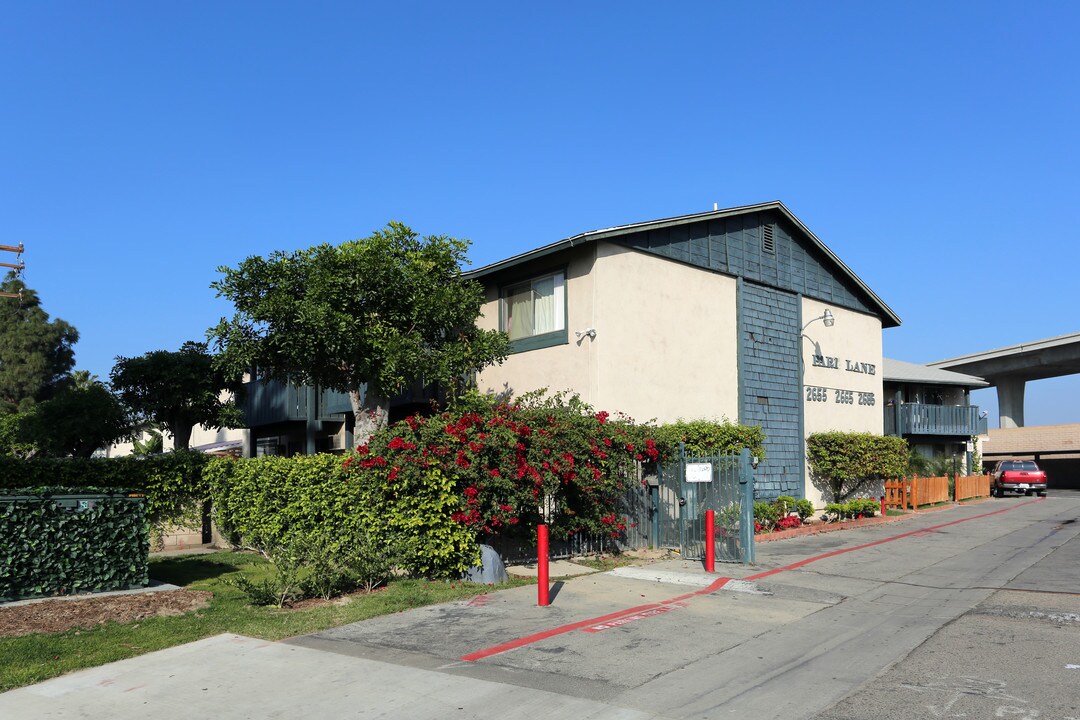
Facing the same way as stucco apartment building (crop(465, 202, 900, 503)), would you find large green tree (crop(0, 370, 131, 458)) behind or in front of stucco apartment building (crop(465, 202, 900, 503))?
behind

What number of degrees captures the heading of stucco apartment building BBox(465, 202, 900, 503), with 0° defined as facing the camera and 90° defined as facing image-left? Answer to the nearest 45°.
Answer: approximately 315°

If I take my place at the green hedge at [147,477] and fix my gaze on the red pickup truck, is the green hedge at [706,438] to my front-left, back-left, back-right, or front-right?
front-right

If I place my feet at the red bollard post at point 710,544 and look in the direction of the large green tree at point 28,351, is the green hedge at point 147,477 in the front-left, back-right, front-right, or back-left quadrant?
front-left

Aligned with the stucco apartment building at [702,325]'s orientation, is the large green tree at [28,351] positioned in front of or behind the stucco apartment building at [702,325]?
behind
